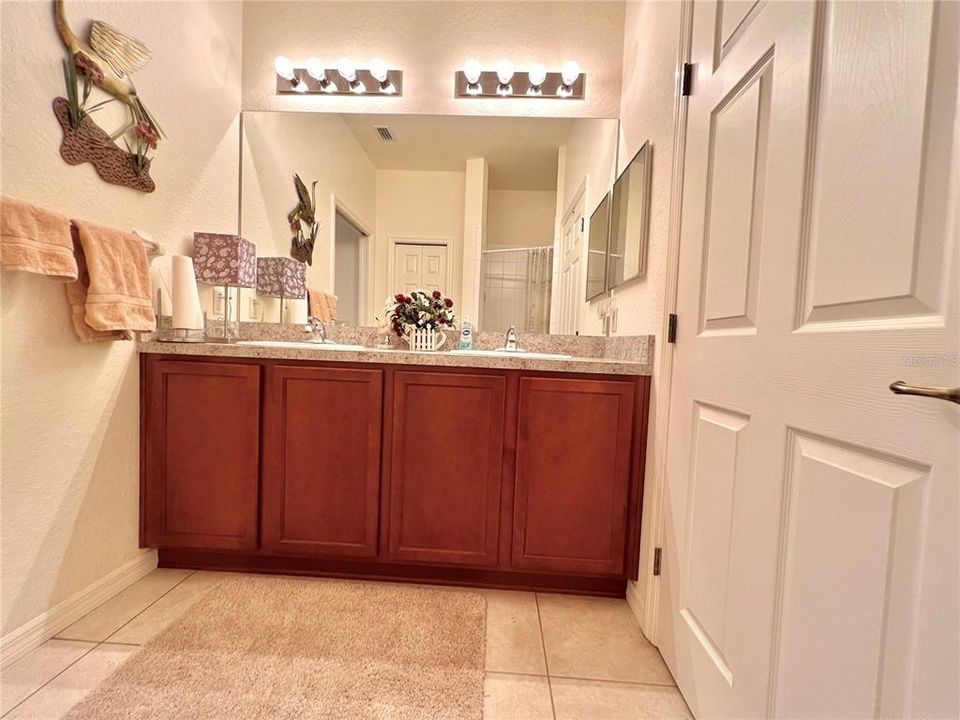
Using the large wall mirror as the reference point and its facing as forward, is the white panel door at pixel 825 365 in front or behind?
in front

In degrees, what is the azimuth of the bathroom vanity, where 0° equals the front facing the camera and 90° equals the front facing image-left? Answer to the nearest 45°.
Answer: approximately 0°

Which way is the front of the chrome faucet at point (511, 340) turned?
toward the camera

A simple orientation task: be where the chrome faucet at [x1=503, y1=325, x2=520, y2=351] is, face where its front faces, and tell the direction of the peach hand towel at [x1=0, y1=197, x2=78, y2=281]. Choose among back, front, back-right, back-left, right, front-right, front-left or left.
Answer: front-right

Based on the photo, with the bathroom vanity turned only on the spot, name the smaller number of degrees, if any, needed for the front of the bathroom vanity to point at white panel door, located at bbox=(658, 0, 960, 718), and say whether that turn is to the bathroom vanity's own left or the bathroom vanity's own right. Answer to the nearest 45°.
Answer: approximately 45° to the bathroom vanity's own left

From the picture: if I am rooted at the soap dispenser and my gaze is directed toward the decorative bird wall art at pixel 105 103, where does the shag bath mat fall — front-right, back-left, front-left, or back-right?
front-left

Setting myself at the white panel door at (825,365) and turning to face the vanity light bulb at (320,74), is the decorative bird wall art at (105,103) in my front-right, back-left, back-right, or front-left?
front-left

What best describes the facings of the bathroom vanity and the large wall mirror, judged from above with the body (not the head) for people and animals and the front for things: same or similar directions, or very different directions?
same or similar directions

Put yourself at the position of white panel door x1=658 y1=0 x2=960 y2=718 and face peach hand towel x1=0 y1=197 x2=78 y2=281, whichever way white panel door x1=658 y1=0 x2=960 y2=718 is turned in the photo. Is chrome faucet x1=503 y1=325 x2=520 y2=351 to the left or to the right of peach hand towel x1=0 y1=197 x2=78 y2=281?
right

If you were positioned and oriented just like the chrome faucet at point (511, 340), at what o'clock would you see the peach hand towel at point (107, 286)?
The peach hand towel is roughly at 2 o'clock from the chrome faucet.
